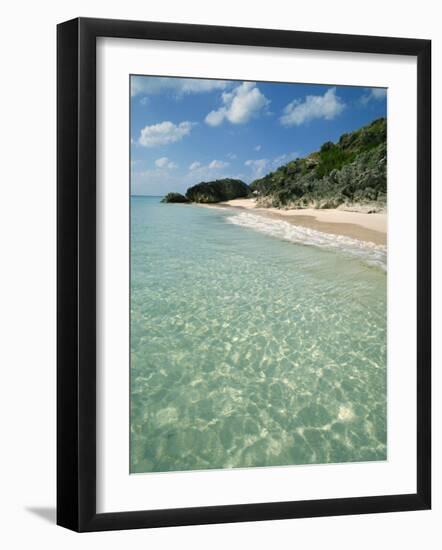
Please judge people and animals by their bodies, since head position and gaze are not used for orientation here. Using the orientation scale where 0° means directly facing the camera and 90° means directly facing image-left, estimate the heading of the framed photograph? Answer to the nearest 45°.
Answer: approximately 315°
